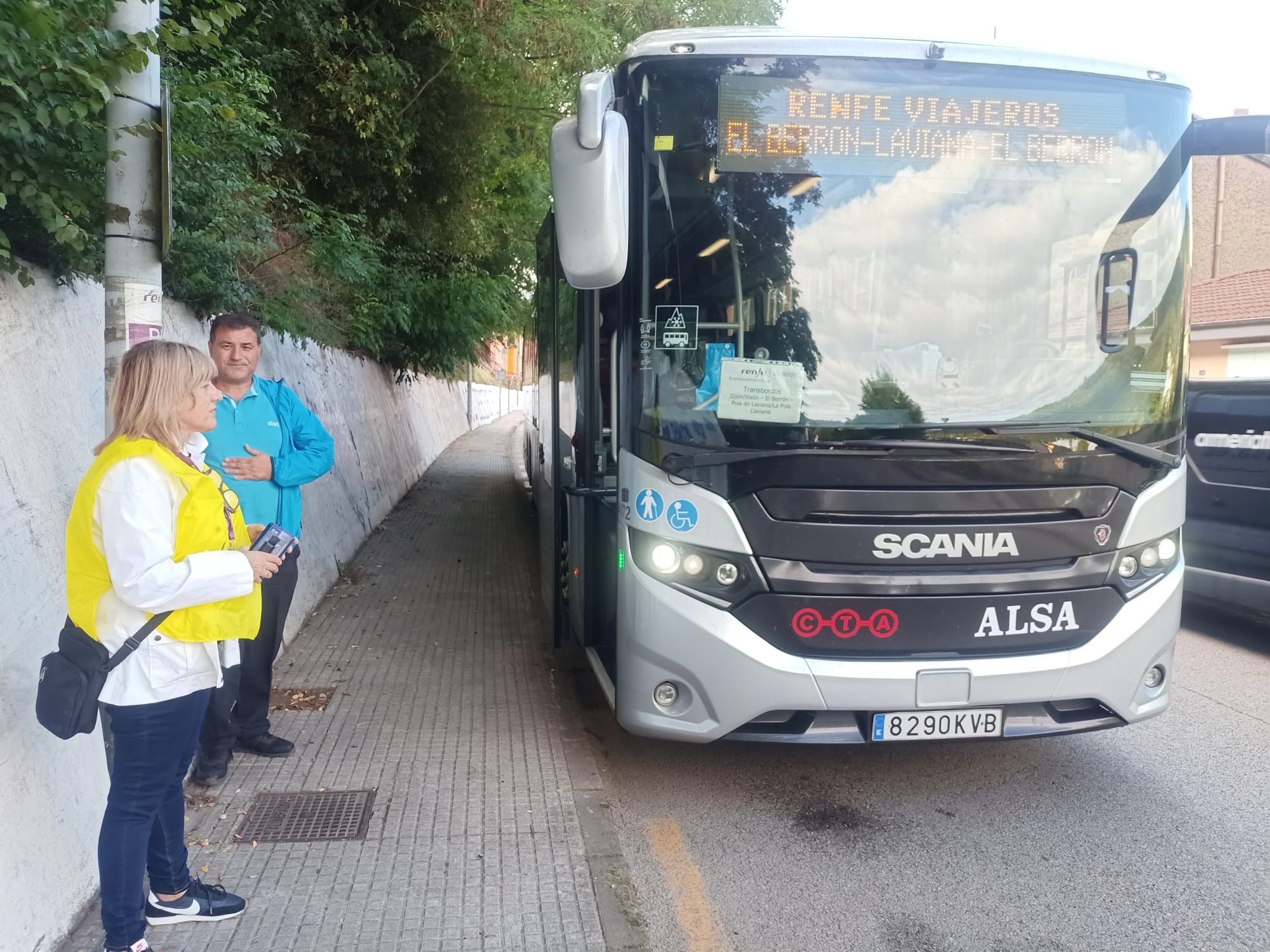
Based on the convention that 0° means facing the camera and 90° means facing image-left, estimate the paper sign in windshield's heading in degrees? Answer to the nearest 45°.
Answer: approximately 0°

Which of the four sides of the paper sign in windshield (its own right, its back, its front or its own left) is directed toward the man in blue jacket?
right

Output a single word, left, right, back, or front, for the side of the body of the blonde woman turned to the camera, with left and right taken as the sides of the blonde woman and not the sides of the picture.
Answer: right

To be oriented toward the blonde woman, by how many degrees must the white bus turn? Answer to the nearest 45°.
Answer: approximately 45° to its right

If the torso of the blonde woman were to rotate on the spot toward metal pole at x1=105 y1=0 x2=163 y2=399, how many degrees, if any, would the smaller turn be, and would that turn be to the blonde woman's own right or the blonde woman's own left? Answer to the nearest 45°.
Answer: approximately 90° to the blonde woman's own left

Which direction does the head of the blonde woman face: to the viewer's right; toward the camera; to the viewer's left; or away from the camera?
to the viewer's right

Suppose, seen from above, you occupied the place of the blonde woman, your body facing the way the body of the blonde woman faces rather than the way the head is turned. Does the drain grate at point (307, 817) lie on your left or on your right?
on your left

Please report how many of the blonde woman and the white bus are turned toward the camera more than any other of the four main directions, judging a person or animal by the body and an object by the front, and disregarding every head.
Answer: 1

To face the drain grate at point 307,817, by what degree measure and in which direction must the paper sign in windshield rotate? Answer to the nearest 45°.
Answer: approximately 90° to its right

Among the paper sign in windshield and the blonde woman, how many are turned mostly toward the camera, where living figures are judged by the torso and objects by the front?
1
